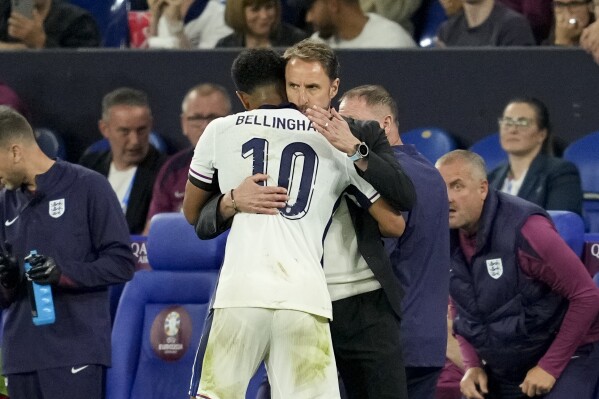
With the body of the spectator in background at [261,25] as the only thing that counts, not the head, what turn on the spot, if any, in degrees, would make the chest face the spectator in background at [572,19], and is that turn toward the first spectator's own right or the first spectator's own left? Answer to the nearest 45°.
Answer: approximately 90° to the first spectator's own left

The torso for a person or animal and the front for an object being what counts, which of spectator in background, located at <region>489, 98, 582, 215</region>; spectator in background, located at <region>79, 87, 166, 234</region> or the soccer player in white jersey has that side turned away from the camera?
the soccer player in white jersey

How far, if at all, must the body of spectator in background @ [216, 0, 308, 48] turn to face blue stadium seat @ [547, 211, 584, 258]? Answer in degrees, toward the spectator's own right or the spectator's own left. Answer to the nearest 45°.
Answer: approximately 45° to the spectator's own left

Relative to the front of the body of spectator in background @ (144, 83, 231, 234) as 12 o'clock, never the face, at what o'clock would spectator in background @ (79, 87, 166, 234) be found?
spectator in background @ (79, 87, 166, 234) is roughly at 4 o'clock from spectator in background @ (144, 83, 231, 234).

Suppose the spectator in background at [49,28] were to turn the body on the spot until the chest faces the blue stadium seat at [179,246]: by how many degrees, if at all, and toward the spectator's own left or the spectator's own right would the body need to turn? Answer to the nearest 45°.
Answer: approximately 45° to the spectator's own left
